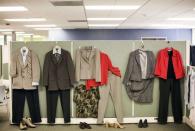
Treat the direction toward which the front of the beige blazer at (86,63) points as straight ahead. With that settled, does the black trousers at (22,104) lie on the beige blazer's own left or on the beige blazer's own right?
on the beige blazer's own right

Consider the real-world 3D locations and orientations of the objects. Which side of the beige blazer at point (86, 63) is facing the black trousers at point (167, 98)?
left

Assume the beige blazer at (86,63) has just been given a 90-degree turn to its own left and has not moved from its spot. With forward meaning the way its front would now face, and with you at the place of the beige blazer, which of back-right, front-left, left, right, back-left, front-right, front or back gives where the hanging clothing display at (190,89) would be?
front

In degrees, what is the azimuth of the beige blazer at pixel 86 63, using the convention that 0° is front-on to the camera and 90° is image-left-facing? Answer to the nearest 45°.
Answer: approximately 0°
